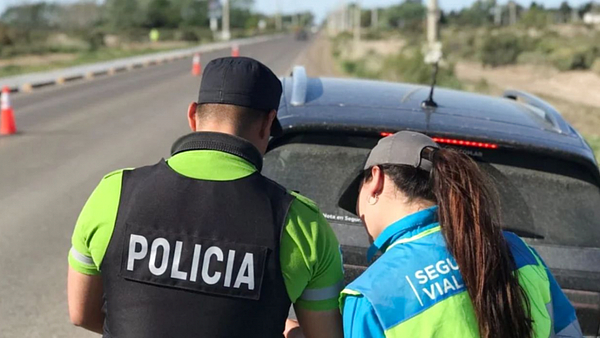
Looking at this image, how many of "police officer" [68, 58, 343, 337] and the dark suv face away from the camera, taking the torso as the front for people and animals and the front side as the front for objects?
2

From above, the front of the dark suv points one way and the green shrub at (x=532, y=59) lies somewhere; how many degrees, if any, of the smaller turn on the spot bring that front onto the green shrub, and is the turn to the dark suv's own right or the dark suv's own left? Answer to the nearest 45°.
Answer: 0° — it already faces it

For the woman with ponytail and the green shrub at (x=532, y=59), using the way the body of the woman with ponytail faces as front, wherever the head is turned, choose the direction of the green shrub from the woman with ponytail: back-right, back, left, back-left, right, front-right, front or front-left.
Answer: front-right

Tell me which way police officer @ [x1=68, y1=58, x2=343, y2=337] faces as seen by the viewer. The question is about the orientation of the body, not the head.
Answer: away from the camera

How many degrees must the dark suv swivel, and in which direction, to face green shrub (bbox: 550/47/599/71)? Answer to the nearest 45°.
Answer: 0° — it already faces it

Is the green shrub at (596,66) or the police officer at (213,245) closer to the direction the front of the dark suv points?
the green shrub

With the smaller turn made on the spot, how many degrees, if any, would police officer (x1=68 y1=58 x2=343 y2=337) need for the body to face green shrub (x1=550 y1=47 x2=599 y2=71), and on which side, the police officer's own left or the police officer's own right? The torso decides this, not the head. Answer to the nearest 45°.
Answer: approximately 45° to the police officer's own right

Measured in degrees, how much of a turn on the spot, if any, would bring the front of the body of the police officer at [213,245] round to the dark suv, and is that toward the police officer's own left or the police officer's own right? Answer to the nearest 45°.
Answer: approximately 45° to the police officer's own right

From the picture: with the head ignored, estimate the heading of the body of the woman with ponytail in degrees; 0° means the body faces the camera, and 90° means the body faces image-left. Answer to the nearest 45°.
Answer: approximately 135°

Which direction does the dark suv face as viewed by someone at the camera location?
facing away from the viewer
